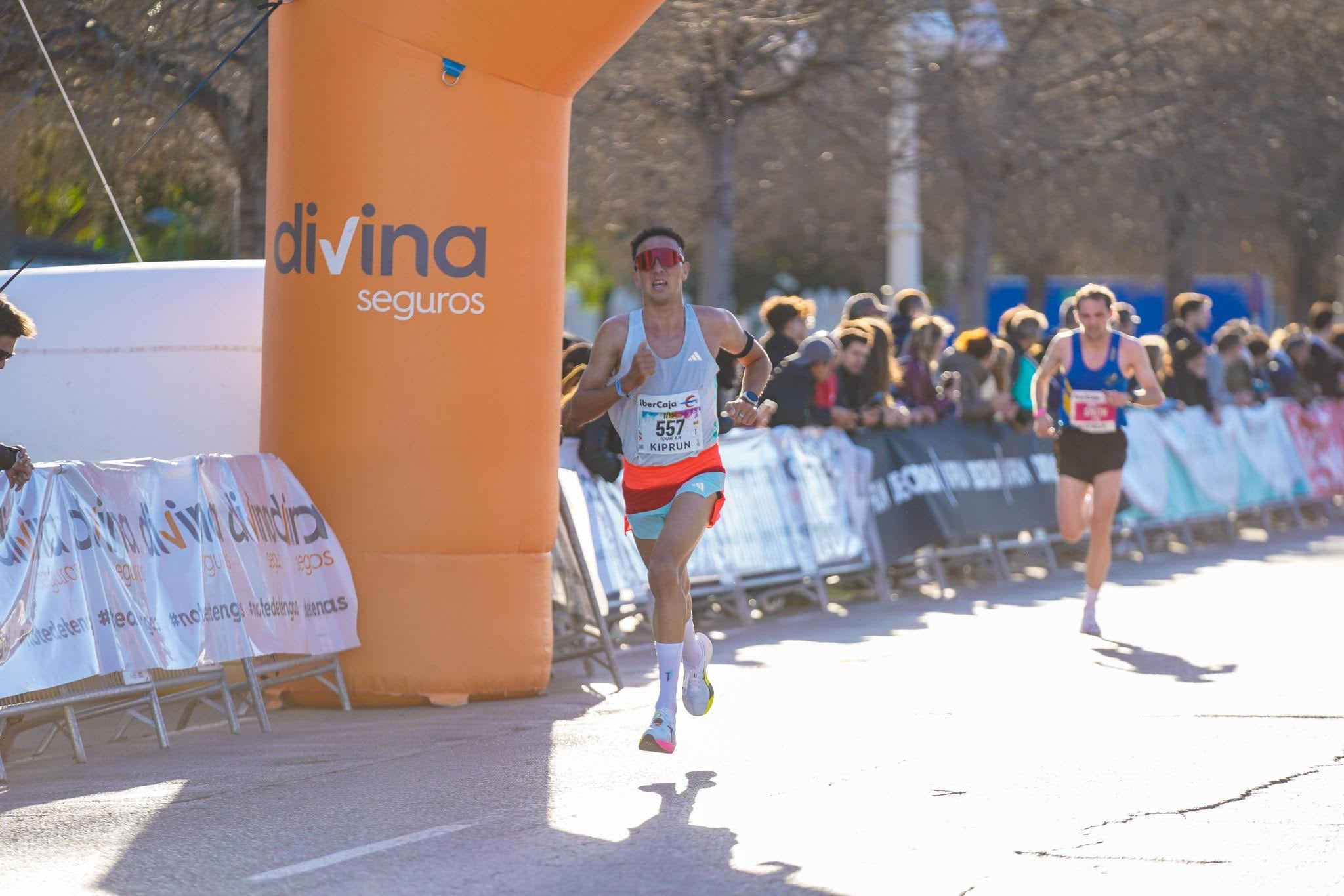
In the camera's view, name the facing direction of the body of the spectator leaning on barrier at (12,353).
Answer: to the viewer's right

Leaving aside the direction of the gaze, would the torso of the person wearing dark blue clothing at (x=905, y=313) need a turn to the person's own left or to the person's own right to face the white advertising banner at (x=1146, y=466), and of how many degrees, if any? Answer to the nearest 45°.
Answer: approximately 45° to the person's own left

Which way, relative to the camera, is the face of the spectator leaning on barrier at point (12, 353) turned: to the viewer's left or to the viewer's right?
to the viewer's right

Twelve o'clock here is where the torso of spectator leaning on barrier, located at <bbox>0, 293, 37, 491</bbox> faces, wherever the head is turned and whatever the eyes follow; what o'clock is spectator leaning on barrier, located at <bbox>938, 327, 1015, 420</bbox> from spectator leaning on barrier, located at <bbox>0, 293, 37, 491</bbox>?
spectator leaning on barrier, located at <bbox>938, 327, 1015, 420</bbox> is roughly at 11 o'clock from spectator leaning on barrier, located at <bbox>0, 293, 37, 491</bbox>.

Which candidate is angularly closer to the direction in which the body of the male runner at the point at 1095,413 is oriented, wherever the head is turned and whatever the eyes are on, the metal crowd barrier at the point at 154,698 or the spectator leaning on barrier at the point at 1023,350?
the metal crowd barrier

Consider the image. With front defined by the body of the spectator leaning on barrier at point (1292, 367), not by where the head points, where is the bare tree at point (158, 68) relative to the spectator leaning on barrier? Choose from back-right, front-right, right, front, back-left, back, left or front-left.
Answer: right

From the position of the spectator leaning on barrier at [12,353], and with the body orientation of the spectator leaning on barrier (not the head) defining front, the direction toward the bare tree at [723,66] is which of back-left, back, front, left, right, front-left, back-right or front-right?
front-left

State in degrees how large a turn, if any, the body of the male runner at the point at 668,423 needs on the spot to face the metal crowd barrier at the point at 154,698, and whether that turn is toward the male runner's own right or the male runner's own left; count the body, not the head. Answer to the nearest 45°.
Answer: approximately 90° to the male runner's own right

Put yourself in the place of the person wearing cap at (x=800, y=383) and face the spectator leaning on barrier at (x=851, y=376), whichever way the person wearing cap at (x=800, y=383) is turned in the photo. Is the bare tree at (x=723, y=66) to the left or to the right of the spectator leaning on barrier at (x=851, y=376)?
left
